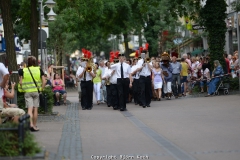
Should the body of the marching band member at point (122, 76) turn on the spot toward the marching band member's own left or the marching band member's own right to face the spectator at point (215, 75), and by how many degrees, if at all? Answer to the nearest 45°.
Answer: approximately 135° to the marching band member's own left

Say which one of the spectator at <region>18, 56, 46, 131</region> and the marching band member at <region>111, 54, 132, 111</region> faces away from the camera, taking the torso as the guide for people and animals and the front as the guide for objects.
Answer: the spectator

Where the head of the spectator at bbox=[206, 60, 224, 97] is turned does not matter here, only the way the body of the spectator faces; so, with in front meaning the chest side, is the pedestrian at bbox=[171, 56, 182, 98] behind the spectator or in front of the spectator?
in front

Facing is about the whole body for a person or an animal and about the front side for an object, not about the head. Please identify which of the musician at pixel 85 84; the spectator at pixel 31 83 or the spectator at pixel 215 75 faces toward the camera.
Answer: the musician

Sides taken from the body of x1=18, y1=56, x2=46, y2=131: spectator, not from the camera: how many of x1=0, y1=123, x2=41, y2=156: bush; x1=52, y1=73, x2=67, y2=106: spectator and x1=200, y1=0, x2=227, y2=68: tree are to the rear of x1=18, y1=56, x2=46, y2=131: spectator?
1

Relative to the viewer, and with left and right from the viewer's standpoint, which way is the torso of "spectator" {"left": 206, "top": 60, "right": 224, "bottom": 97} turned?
facing to the left of the viewer

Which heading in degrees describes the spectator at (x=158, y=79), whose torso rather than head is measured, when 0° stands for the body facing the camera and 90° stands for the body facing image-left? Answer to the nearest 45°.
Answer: approximately 0°
